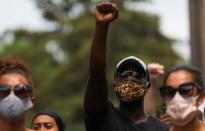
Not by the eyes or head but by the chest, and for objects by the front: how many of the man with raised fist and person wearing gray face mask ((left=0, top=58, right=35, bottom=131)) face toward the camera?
2

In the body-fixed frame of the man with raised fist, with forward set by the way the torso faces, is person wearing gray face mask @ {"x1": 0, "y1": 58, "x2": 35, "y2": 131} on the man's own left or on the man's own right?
on the man's own right

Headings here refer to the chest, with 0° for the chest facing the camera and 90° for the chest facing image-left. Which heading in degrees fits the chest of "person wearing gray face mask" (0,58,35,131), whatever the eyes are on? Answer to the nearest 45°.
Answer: approximately 0°

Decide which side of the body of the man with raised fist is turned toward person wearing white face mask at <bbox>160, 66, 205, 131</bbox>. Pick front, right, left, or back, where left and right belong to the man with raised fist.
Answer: left

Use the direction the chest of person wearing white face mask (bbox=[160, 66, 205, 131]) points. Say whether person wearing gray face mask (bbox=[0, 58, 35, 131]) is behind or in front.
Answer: in front

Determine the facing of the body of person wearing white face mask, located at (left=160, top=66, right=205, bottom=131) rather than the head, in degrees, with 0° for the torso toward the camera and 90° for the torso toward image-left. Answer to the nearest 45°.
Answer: approximately 45°

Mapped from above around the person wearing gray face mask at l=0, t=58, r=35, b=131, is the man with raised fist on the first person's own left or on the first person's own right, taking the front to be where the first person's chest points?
on the first person's own left
